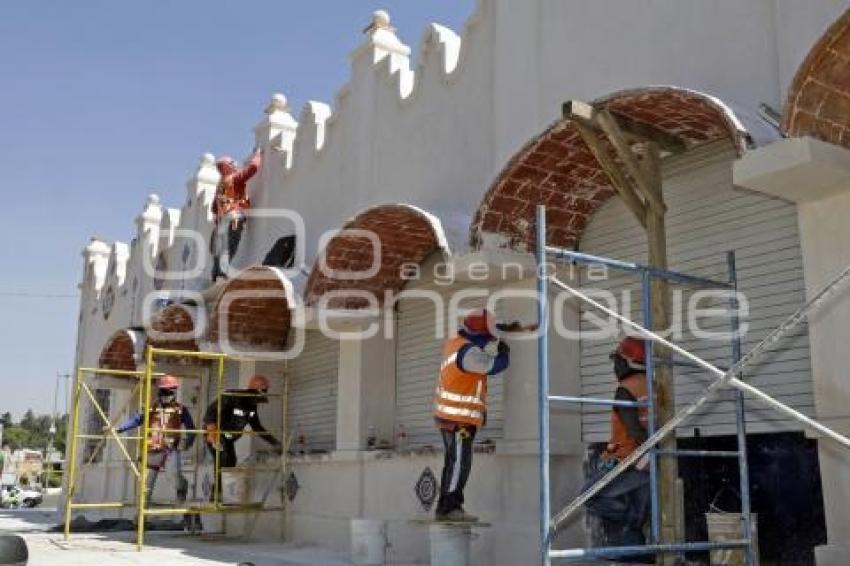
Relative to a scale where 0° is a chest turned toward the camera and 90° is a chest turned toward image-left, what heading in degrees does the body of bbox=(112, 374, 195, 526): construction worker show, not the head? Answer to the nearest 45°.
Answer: approximately 0°

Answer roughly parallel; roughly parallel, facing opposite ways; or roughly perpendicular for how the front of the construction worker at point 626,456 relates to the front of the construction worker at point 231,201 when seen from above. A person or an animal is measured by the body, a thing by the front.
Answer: roughly perpendicular

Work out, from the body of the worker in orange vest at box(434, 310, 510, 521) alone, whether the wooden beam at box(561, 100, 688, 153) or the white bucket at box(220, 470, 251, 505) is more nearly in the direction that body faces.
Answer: the wooden beam

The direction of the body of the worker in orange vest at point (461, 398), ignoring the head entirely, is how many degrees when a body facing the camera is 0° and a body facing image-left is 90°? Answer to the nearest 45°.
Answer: approximately 270°

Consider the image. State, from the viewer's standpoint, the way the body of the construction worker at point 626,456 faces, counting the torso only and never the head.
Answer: to the viewer's left

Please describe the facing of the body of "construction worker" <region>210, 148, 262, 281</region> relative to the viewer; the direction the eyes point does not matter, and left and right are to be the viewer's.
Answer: facing away from the viewer and to the right of the viewer

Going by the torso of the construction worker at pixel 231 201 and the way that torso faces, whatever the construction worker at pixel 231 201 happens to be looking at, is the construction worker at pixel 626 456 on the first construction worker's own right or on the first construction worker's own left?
on the first construction worker's own right

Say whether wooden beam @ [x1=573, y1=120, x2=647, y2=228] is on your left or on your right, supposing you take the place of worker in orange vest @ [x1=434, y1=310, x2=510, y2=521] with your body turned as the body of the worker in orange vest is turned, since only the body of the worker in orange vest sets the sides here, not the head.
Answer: on your right

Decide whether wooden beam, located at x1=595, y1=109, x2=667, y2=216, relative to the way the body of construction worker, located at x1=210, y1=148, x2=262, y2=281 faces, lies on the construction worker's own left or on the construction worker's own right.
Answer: on the construction worker's own right
